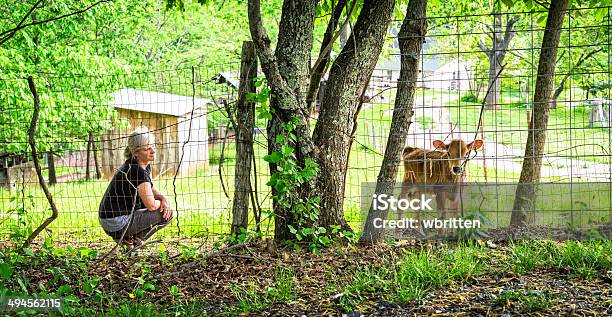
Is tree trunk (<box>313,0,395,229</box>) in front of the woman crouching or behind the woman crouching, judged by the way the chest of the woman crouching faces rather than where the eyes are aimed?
in front

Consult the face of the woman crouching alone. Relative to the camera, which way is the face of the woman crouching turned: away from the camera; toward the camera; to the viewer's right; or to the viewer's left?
to the viewer's right

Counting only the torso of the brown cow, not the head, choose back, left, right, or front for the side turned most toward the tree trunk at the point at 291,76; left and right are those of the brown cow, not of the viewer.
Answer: right

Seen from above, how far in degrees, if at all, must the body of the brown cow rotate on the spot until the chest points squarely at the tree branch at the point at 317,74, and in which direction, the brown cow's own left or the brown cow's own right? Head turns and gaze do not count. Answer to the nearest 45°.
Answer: approximately 90° to the brown cow's own right

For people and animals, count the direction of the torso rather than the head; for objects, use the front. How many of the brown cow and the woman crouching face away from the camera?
0

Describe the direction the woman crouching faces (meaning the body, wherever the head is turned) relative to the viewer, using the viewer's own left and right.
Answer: facing to the right of the viewer

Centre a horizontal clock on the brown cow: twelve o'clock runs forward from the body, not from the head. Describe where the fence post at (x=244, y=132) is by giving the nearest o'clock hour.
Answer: The fence post is roughly at 3 o'clock from the brown cow.

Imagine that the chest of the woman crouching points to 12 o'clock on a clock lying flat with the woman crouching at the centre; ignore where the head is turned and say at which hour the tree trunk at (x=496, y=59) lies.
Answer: The tree trunk is roughly at 11 o'clock from the woman crouching.

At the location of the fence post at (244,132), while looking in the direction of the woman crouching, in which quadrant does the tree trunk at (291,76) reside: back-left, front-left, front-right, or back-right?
back-left

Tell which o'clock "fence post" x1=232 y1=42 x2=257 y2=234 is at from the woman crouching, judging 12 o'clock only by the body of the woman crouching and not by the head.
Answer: The fence post is roughly at 1 o'clock from the woman crouching.

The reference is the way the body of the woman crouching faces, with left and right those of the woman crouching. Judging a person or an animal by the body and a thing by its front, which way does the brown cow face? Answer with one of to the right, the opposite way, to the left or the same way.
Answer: to the right

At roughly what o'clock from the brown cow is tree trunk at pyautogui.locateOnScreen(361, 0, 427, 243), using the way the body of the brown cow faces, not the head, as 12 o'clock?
The tree trunk is roughly at 2 o'clock from the brown cow.

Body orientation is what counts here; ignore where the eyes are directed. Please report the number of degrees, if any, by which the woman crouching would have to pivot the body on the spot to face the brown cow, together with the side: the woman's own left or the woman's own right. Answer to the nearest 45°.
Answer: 0° — they already face it

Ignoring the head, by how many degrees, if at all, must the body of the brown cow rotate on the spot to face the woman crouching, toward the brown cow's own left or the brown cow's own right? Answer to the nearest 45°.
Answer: approximately 90° to the brown cow's own right

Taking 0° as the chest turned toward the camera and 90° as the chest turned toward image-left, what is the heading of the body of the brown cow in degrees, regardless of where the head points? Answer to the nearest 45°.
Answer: approximately 315°
